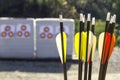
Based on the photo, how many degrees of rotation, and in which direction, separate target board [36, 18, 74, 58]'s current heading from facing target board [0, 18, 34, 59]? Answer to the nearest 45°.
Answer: approximately 90° to its right

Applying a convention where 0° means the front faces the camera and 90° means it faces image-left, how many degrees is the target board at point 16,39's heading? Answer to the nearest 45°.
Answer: approximately 0°

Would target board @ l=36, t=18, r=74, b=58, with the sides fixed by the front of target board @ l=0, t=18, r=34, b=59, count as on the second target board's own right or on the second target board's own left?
on the second target board's own left

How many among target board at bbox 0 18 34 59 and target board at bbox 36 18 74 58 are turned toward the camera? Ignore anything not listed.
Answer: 2
